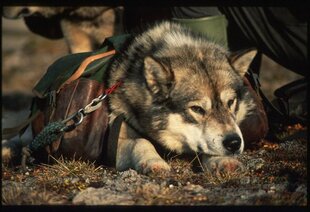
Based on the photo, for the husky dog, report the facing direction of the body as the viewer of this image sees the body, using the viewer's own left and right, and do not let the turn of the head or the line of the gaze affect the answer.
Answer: facing the viewer and to the right of the viewer

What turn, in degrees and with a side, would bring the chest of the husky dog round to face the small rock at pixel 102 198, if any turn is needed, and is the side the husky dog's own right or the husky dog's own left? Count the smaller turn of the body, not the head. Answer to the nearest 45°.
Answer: approximately 90° to the husky dog's own right

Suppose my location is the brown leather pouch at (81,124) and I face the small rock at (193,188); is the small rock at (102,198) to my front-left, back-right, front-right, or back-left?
front-right

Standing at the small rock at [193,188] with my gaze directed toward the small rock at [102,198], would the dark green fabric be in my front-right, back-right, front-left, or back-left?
front-right

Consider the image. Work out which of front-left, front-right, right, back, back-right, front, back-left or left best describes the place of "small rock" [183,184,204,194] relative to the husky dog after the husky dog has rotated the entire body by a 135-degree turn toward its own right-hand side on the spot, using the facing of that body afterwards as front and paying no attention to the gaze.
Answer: left
